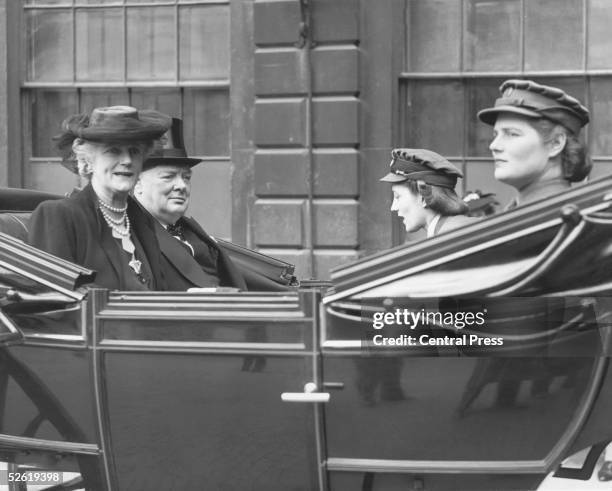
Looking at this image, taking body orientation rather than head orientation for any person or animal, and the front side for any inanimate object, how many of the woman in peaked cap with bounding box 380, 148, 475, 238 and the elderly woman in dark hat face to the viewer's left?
1

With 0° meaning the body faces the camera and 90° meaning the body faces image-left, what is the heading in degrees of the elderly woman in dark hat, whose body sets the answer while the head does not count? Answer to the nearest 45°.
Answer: approximately 315°

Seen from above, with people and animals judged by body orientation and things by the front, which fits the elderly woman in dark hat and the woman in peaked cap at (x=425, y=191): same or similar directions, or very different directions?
very different directions

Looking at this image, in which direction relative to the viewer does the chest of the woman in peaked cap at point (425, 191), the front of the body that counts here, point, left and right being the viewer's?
facing to the left of the viewer

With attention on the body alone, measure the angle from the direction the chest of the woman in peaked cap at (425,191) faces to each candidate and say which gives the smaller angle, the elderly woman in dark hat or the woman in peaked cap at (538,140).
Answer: the elderly woman in dark hat
